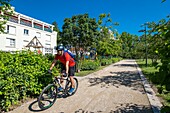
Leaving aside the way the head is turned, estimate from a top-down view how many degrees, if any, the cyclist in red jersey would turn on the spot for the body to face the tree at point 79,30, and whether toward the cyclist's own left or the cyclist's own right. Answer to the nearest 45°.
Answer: approximately 135° to the cyclist's own right

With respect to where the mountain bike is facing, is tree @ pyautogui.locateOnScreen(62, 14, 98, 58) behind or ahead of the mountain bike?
behind

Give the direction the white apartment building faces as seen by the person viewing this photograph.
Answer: facing the viewer and to the right of the viewer

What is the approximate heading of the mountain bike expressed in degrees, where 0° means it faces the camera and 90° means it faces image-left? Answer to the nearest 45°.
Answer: approximately 45°

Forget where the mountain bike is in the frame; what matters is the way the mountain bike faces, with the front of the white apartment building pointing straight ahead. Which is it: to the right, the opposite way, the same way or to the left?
to the right

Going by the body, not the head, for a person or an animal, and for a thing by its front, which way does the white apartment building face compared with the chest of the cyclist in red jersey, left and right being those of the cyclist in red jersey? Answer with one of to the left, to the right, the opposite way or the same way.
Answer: to the left

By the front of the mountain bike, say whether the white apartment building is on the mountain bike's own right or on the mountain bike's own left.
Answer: on the mountain bike's own right

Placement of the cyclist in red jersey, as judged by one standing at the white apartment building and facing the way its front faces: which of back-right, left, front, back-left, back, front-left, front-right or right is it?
front-right

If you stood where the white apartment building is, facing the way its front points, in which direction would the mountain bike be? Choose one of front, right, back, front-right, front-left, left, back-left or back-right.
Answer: front-right
